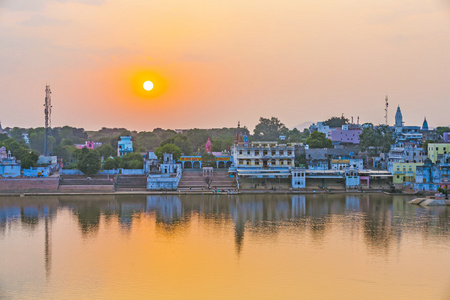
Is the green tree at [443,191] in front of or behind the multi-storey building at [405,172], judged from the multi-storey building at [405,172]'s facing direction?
in front

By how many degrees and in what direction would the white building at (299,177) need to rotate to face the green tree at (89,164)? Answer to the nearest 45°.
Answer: approximately 90° to its right

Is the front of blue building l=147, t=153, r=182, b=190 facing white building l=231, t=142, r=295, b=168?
no

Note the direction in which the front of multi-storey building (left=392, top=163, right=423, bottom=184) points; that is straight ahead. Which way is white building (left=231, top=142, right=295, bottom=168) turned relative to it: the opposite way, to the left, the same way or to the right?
the same way

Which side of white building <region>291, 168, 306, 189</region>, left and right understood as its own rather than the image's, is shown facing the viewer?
front

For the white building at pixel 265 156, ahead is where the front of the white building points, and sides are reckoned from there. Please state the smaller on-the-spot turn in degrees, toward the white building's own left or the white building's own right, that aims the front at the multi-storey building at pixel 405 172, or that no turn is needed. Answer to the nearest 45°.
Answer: approximately 90° to the white building's own left

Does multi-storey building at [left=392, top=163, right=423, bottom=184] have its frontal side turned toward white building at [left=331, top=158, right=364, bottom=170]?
no

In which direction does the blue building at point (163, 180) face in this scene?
toward the camera

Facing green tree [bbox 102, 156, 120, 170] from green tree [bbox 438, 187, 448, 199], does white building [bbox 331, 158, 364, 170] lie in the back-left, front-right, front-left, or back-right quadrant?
front-right

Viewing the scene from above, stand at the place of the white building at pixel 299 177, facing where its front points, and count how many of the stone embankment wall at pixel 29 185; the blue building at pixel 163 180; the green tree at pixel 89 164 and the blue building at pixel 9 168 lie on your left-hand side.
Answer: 0

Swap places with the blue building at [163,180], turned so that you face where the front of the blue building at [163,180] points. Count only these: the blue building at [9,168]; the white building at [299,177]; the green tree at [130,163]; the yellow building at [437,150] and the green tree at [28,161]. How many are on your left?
2

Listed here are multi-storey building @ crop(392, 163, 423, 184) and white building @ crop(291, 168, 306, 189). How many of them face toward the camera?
2

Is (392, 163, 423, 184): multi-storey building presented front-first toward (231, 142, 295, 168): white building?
no

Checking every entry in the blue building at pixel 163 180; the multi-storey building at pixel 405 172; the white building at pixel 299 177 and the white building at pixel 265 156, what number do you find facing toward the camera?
4

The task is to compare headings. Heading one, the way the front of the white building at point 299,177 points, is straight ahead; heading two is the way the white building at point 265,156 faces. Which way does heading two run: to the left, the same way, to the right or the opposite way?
the same way

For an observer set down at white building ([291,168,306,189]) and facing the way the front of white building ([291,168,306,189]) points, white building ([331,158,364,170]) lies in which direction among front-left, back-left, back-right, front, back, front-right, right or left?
back-left

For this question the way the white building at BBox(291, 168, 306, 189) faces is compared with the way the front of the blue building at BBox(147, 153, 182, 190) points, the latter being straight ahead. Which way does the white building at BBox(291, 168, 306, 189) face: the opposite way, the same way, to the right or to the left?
the same way

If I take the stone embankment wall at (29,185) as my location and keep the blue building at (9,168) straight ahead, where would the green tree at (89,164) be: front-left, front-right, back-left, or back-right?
back-right
